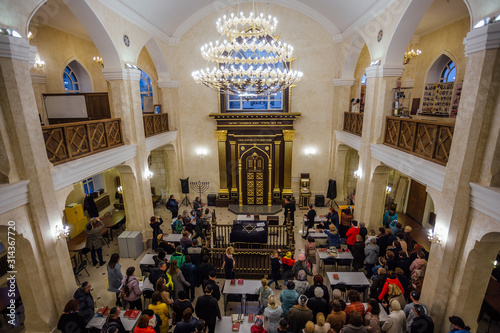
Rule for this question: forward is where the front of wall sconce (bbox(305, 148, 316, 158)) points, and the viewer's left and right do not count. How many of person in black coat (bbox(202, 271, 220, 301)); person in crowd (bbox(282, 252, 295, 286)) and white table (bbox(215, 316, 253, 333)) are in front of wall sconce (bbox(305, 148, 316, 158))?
3

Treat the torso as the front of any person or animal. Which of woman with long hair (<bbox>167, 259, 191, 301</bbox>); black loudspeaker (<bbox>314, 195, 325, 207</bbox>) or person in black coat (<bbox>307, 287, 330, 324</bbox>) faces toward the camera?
the black loudspeaker

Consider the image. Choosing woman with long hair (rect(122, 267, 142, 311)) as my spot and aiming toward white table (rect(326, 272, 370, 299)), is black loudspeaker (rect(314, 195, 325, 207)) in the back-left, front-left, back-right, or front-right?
front-left

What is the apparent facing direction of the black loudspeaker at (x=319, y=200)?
toward the camera

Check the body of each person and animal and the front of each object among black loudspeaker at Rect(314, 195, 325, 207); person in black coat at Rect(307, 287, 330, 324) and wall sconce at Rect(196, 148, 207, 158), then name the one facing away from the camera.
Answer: the person in black coat

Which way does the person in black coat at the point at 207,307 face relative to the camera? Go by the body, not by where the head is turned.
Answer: away from the camera

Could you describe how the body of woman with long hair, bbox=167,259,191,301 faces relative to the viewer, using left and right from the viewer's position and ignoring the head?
facing away from the viewer and to the right of the viewer

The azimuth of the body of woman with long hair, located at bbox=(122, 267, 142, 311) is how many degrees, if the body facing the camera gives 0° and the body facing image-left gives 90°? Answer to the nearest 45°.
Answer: approximately 225°

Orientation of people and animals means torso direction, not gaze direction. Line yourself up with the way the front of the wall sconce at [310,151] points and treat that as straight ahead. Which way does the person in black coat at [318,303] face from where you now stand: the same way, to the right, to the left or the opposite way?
the opposite way

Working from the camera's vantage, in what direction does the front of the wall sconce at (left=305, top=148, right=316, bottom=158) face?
facing the viewer

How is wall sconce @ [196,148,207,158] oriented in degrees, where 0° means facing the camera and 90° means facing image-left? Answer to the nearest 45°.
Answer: approximately 0°

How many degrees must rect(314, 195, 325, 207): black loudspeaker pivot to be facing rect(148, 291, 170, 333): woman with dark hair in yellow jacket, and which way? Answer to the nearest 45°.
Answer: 0° — it already faces them

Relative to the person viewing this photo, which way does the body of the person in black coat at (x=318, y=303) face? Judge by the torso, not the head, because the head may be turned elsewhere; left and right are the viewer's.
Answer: facing away from the viewer

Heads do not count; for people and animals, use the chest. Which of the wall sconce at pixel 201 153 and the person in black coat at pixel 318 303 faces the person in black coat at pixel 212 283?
the wall sconce

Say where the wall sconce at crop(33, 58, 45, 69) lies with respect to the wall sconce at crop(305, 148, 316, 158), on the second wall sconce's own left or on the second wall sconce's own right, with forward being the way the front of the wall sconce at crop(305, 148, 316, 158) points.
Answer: on the second wall sconce's own right

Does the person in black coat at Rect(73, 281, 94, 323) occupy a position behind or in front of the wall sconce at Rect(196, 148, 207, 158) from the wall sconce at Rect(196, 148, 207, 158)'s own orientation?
in front

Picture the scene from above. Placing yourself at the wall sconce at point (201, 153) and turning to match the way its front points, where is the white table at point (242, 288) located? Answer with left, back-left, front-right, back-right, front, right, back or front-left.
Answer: front

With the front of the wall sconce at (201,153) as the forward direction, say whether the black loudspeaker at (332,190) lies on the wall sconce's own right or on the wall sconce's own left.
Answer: on the wall sconce's own left
